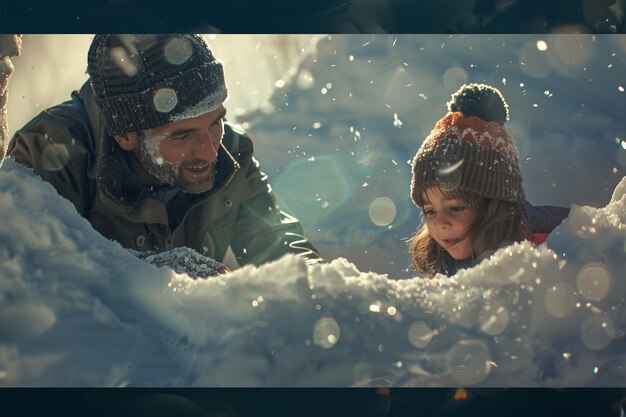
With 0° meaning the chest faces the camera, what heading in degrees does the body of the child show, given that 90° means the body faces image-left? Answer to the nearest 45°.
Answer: approximately 45°

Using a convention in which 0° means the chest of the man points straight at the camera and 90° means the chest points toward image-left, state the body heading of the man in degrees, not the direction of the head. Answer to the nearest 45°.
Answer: approximately 315°
